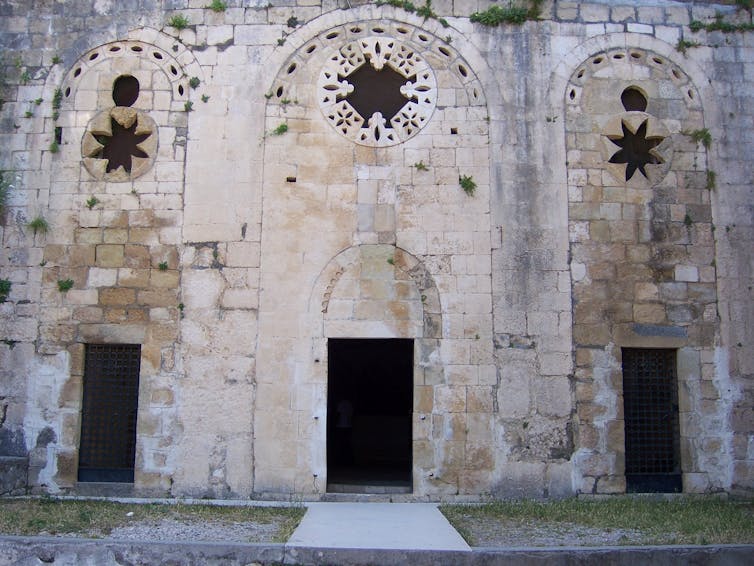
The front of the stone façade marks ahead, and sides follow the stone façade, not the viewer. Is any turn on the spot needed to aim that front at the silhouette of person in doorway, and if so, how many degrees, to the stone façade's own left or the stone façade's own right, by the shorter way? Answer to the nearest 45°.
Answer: approximately 180°

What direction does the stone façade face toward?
toward the camera

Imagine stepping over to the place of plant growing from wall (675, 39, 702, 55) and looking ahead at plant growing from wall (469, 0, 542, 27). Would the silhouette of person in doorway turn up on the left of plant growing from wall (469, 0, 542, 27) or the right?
right

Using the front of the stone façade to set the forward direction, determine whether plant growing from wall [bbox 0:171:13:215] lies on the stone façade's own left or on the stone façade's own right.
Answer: on the stone façade's own right
